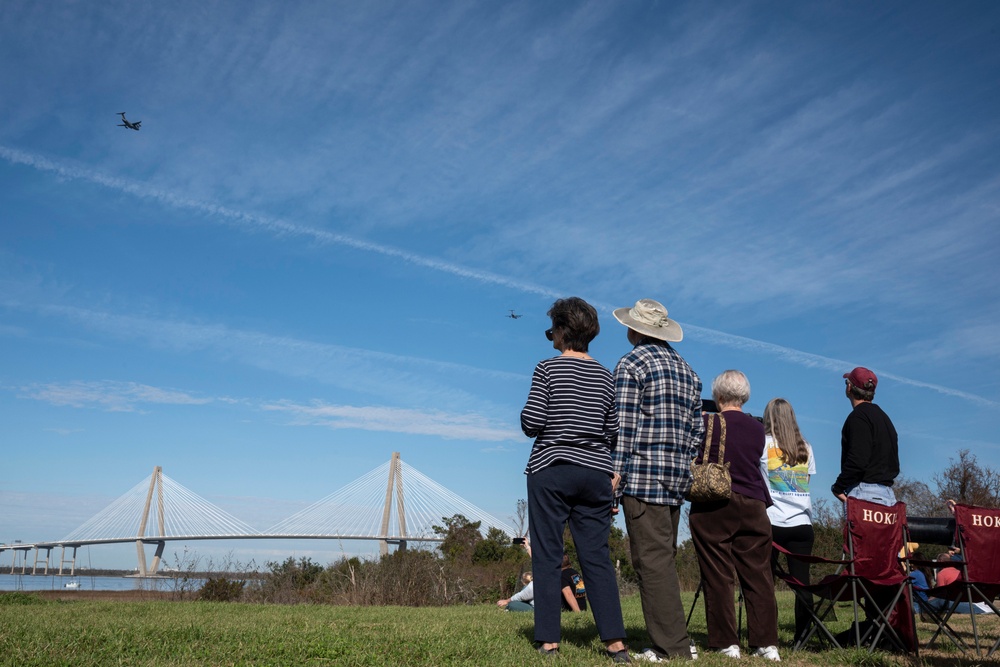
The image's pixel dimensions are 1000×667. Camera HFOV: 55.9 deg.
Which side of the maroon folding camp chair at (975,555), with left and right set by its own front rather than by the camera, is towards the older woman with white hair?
left

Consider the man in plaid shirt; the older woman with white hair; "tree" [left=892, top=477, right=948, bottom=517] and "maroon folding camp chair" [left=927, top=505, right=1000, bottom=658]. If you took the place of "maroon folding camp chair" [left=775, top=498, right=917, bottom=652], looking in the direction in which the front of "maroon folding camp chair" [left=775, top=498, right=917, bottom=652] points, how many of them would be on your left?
2

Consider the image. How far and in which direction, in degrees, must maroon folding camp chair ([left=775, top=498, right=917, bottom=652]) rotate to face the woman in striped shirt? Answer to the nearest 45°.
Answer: approximately 90° to its left

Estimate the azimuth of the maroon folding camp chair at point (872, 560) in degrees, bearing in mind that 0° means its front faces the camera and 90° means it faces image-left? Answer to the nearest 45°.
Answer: approximately 135°

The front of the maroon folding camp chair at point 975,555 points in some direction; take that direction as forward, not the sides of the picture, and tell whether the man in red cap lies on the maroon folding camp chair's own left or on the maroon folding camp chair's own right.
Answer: on the maroon folding camp chair's own left

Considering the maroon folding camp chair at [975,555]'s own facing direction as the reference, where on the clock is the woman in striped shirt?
The woman in striped shirt is roughly at 9 o'clock from the maroon folding camp chair.

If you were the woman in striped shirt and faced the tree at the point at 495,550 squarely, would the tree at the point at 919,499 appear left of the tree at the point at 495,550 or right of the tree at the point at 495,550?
right

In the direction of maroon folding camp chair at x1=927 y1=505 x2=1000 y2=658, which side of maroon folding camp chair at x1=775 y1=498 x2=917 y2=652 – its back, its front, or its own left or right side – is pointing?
right

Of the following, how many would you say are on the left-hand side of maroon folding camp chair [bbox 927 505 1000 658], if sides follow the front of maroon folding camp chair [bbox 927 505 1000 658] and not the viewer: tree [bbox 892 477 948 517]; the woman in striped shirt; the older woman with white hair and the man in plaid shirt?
3

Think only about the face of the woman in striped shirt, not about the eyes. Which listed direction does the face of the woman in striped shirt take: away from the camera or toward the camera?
away from the camera

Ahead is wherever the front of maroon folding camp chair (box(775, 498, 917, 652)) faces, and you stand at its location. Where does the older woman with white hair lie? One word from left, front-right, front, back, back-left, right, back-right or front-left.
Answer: left

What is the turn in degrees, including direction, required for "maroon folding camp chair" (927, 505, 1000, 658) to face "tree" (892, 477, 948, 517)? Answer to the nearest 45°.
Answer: approximately 45° to its right

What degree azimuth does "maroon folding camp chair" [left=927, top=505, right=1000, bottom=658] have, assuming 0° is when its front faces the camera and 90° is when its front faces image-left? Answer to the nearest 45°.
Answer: approximately 135°

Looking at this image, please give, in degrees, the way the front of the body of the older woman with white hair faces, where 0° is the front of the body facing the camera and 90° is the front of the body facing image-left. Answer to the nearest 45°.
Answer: approximately 180°

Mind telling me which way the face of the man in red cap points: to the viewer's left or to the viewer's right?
to the viewer's left

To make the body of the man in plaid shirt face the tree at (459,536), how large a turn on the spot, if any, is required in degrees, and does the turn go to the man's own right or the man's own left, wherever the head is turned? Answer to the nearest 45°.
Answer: approximately 45° to the man's own right

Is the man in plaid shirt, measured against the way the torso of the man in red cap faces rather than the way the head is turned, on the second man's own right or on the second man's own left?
on the second man's own left
